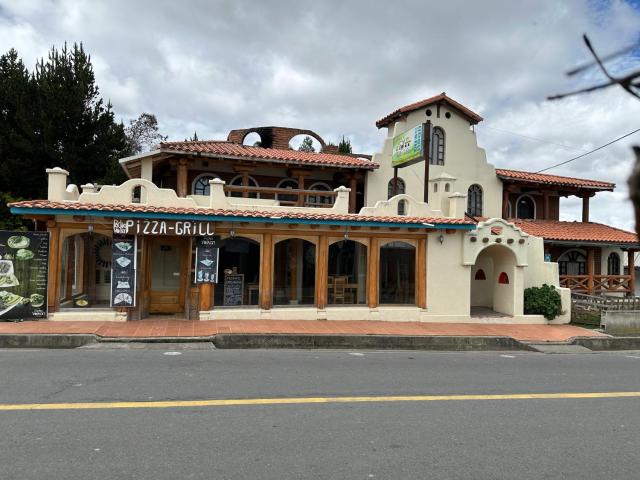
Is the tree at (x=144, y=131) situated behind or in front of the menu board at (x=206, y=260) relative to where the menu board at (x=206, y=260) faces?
behind

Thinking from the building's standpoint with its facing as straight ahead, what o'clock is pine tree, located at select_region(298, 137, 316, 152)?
The pine tree is roughly at 6 o'clock from the building.

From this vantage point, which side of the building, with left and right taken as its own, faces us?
front

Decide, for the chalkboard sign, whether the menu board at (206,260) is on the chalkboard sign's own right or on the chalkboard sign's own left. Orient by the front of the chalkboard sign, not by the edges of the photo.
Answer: on the chalkboard sign's own right

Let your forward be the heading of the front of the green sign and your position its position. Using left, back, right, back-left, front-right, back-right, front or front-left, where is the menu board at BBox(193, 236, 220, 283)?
front

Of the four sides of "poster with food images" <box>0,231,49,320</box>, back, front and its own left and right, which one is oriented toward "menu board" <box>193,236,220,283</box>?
left

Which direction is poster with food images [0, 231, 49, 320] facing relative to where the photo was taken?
toward the camera

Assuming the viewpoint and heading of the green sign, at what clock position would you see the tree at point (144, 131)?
The tree is roughly at 3 o'clock from the green sign.

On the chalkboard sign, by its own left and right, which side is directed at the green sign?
left

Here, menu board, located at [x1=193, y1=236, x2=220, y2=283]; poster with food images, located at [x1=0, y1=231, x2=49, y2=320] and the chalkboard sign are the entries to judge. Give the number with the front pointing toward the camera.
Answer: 3

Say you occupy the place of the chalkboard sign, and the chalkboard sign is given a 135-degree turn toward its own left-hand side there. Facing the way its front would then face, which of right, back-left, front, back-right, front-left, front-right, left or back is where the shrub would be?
front-right

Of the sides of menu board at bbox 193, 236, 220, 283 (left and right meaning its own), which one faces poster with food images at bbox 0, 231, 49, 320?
right

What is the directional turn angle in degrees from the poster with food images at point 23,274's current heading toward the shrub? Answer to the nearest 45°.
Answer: approximately 90° to its left

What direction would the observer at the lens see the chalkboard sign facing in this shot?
facing the viewer

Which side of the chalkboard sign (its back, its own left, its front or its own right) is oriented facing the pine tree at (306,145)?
back
